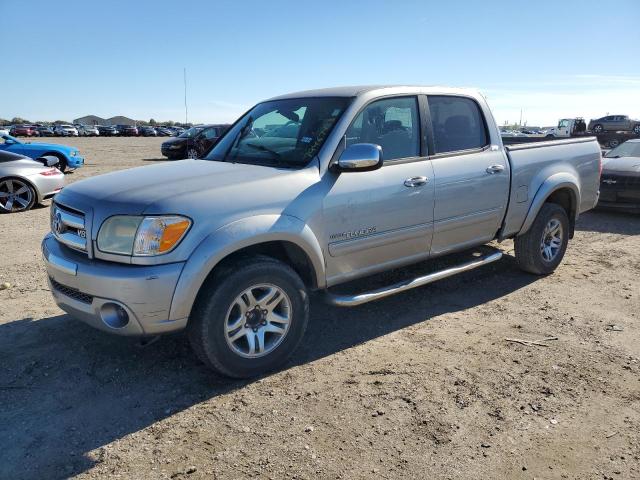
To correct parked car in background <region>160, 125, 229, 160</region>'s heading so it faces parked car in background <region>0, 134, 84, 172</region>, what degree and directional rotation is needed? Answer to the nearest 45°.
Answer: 0° — it already faces it

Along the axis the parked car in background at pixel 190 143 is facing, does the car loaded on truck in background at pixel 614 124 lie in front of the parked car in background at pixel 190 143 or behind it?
behind

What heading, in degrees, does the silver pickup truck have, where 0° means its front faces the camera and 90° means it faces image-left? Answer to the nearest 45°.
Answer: approximately 45°

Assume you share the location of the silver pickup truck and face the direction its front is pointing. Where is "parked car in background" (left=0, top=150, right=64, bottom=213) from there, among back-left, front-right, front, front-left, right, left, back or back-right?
right

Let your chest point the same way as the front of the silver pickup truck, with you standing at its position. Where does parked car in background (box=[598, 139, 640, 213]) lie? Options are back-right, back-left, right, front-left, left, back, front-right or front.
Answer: back

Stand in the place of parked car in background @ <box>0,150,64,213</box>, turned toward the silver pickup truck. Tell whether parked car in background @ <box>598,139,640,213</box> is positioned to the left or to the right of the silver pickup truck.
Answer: left

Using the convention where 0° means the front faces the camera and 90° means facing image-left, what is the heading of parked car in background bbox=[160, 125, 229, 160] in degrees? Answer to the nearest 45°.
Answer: approximately 45°

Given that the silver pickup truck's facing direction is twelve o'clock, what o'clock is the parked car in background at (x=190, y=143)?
The parked car in background is roughly at 4 o'clock from the silver pickup truck.

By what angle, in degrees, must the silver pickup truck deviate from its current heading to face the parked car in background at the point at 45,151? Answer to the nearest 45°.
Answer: approximately 90° to its right
